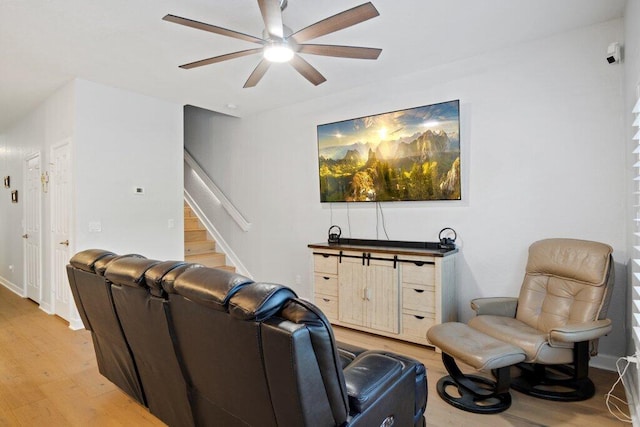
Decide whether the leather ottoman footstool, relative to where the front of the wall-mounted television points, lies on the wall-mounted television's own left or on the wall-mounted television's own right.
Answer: on the wall-mounted television's own left

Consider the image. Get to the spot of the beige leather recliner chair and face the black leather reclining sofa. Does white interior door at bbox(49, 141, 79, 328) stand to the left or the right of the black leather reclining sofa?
right

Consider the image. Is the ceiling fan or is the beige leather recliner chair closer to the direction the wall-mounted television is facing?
the ceiling fan

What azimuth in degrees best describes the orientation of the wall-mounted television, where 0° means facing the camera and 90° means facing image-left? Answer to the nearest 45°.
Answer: approximately 45°

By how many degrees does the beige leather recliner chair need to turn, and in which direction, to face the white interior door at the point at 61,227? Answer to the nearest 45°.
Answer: approximately 45° to its right

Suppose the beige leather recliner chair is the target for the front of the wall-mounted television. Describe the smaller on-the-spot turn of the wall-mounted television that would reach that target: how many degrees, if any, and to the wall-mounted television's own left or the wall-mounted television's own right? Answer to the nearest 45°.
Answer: approximately 90° to the wall-mounted television's own left

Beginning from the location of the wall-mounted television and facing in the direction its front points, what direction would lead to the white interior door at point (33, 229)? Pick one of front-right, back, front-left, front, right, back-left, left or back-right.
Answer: front-right

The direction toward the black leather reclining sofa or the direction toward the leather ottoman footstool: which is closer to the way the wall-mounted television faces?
the black leather reclining sofa

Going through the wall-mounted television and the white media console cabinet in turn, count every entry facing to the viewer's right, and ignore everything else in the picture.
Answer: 0

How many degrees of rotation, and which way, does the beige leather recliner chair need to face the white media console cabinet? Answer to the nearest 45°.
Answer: approximately 45° to its right

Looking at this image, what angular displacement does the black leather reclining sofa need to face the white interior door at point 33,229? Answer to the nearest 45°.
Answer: approximately 90° to its left

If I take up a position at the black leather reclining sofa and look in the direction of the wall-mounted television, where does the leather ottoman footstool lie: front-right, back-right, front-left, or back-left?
front-right

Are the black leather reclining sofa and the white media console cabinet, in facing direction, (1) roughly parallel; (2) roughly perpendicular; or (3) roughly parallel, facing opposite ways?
roughly parallel, facing opposite ways

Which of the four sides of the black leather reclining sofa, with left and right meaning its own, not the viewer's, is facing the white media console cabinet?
front

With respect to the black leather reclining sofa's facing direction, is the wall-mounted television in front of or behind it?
in front

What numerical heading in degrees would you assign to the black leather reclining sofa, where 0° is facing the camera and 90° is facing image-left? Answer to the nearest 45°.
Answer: approximately 225°

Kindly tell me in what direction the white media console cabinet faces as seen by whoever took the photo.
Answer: facing the viewer and to the left of the viewer

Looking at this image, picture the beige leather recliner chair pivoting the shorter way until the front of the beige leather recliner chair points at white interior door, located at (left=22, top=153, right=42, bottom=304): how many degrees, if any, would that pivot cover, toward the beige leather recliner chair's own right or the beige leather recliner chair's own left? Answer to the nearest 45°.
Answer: approximately 45° to the beige leather recliner chair's own right
